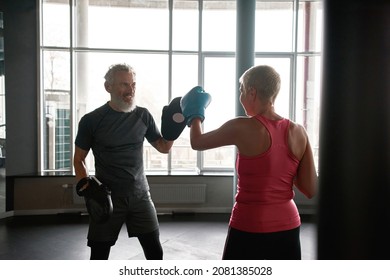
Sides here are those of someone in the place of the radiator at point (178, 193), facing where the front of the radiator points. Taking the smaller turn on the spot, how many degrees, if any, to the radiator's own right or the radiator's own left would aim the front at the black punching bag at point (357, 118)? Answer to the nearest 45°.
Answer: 0° — it already faces it

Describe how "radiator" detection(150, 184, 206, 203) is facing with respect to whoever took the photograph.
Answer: facing the viewer
